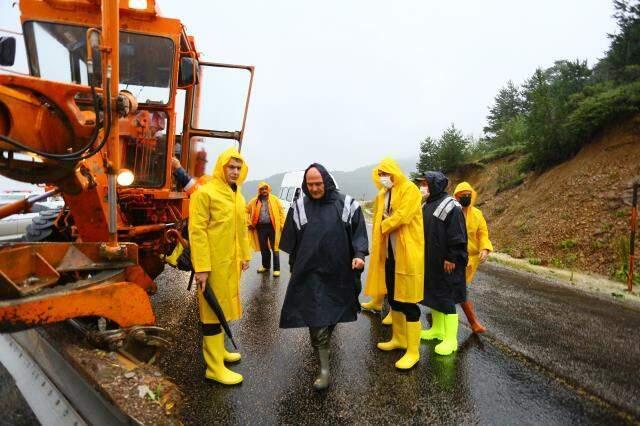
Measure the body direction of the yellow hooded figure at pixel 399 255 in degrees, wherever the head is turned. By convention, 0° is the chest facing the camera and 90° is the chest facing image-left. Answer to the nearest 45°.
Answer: approximately 45°

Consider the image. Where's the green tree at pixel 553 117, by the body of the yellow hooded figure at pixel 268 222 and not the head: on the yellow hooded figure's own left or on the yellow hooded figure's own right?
on the yellow hooded figure's own left

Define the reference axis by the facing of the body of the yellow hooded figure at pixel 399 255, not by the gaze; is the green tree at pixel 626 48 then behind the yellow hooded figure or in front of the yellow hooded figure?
behind

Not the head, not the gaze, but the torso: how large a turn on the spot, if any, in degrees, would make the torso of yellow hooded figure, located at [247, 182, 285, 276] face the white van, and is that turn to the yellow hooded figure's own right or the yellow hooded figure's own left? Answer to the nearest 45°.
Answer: approximately 180°

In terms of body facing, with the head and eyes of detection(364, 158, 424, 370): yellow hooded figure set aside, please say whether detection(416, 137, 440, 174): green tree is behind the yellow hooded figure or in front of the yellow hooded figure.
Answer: behind

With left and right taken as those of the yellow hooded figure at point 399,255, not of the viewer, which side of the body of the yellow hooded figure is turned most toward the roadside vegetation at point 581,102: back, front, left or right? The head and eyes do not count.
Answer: back

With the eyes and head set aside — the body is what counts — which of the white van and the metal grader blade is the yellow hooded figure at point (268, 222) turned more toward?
the metal grader blade

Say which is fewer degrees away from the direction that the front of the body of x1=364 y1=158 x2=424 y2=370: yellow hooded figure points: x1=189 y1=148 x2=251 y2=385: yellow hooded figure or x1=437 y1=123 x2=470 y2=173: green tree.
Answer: the yellow hooded figure

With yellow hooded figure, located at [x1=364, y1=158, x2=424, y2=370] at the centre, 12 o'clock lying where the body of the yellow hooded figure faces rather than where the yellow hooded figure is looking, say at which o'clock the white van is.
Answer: The white van is roughly at 4 o'clock from the yellow hooded figure.

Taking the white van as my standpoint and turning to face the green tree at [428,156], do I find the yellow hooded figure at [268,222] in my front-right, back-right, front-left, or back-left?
back-right

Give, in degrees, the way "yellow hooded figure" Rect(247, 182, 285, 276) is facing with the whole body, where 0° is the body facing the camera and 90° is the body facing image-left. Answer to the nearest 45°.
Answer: approximately 0°
